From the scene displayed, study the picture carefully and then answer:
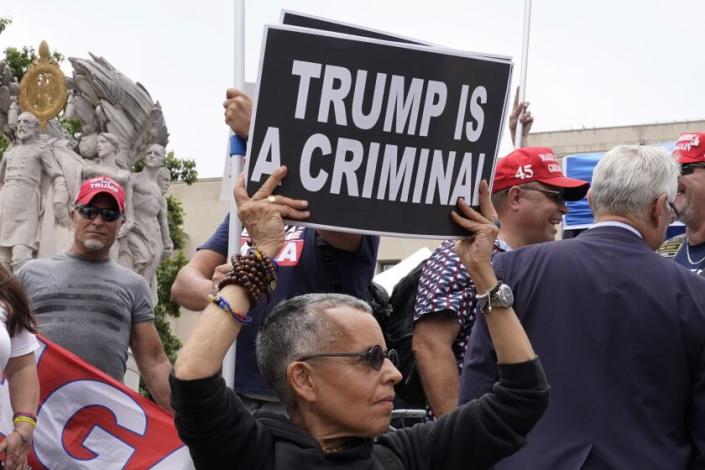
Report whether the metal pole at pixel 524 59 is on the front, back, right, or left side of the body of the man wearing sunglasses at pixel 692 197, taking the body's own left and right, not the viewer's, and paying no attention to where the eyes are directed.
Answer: right

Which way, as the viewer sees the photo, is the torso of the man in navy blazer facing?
away from the camera

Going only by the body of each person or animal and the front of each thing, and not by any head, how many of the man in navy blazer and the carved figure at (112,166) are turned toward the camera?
1

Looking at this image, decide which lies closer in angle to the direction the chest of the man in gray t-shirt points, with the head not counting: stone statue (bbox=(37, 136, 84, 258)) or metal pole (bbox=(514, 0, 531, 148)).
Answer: the metal pole

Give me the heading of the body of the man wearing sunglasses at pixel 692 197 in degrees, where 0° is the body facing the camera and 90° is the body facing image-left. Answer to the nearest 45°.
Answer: approximately 45°

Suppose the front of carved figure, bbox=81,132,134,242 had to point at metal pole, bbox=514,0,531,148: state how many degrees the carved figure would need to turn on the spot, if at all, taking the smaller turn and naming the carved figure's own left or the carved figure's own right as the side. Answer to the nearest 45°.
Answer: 0° — it already faces it

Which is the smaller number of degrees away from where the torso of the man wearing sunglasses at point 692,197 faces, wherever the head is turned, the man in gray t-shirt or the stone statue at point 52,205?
the man in gray t-shirt

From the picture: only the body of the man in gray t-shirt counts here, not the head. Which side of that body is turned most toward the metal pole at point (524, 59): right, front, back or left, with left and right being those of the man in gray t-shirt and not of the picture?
left

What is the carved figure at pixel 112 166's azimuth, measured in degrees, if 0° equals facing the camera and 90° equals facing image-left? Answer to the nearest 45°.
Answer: approximately 0°

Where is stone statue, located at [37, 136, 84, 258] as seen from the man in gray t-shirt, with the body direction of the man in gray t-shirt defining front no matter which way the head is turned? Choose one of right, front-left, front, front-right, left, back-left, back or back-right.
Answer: back
